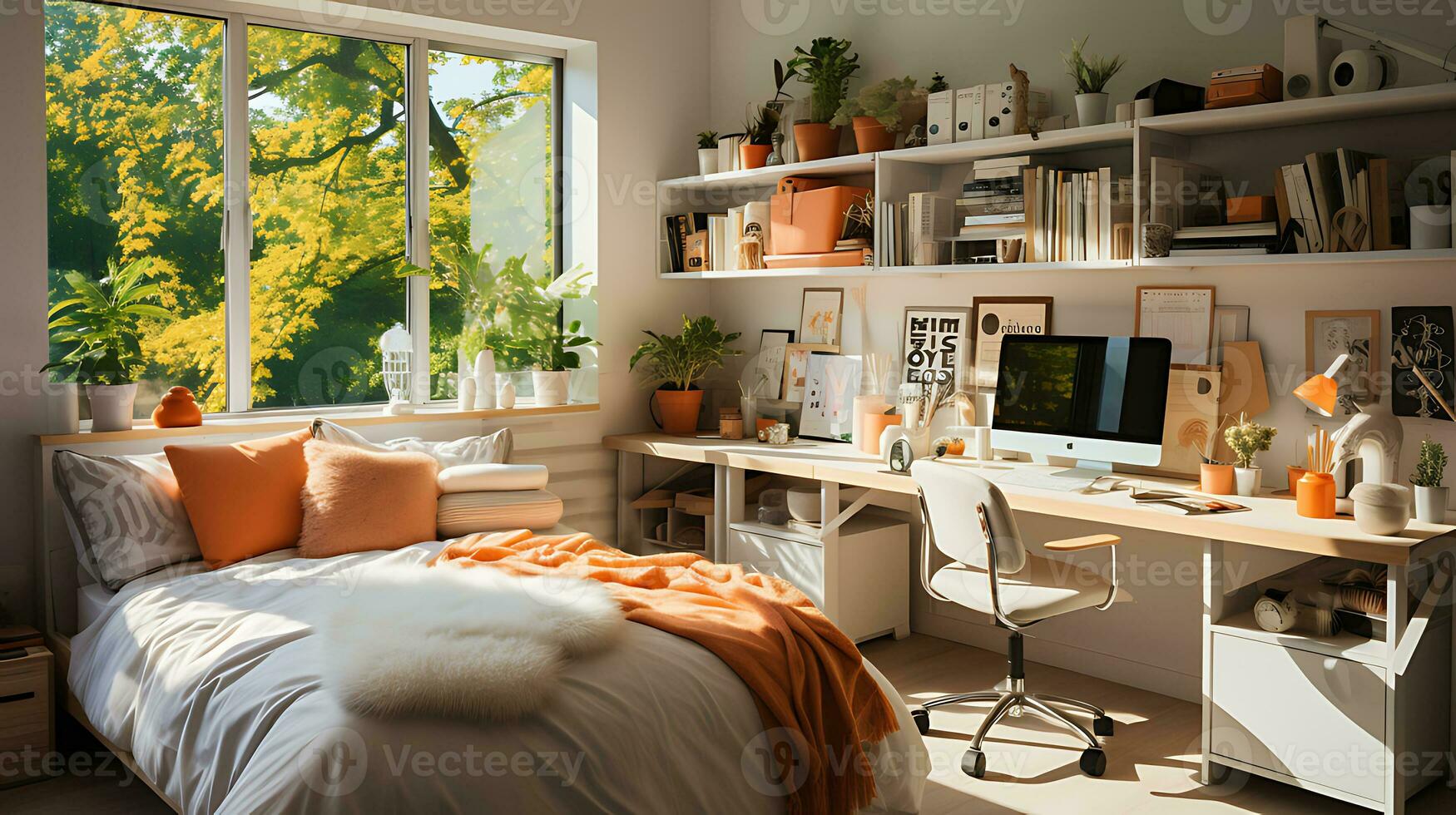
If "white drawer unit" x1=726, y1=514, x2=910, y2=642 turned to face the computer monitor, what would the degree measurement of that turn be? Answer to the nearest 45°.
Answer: approximately 90° to its left

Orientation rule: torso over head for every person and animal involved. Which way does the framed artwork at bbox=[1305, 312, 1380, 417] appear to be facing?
toward the camera

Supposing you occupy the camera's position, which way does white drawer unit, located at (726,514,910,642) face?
facing the viewer and to the left of the viewer

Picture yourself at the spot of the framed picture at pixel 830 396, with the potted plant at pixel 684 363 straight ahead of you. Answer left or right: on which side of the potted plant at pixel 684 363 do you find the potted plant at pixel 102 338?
left

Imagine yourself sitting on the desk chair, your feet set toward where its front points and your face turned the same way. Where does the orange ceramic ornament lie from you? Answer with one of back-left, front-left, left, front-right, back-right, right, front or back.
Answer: back-left

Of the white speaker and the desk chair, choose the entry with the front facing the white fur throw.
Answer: the white speaker

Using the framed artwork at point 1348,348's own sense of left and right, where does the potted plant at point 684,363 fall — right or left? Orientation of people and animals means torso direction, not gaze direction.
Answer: on its right

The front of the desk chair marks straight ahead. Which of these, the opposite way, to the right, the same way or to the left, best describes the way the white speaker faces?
the opposite way

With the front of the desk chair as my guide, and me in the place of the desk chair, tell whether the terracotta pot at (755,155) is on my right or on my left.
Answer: on my left

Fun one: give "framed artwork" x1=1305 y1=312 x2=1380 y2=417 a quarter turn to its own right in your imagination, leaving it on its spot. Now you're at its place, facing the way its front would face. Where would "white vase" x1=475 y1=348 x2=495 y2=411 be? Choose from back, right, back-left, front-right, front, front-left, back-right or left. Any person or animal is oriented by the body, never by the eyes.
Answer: front

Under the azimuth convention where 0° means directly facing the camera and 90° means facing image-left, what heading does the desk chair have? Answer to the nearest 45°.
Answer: approximately 225°

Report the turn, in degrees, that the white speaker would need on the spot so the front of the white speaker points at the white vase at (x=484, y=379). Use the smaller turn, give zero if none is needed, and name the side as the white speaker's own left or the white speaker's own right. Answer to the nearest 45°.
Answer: approximately 45° to the white speaker's own right

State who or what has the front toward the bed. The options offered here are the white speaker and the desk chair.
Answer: the white speaker

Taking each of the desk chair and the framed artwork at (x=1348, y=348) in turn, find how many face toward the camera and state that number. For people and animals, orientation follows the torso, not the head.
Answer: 1
